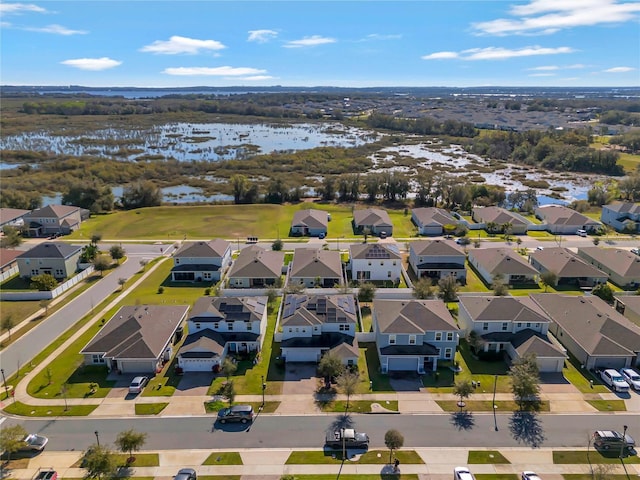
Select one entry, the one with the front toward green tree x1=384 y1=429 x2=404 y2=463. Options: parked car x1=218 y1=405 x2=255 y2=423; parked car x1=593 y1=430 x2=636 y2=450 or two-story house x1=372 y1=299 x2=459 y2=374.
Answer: the two-story house

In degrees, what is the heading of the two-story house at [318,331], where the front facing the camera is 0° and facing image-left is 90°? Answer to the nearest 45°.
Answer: approximately 0°

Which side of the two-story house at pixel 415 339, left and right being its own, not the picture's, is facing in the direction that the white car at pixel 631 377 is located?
left

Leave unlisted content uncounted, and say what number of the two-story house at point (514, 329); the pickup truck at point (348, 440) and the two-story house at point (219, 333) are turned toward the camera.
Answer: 2

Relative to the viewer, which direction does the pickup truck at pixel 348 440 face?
to the viewer's right

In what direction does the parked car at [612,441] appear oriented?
to the viewer's right

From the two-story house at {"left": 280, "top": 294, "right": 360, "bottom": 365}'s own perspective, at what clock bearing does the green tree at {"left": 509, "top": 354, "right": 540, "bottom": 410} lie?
The green tree is roughly at 10 o'clock from the two-story house.

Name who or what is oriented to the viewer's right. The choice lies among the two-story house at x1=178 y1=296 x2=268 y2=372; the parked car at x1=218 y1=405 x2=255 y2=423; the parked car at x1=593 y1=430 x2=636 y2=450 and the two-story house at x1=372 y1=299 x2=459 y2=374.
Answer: the parked car at x1=593 y1=430 x2=636 y2=450

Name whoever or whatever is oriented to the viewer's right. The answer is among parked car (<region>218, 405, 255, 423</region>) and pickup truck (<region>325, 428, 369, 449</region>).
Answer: the pickup truck

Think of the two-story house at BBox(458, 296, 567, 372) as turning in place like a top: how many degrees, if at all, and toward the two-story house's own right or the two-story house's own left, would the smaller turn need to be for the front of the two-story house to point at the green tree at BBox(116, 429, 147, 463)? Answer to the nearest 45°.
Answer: approximately 45° to the two-story house's own right

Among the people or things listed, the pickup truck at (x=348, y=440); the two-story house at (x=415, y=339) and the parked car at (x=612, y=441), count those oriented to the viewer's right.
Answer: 2
